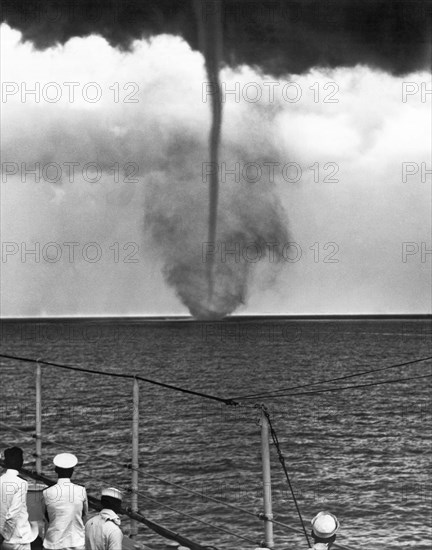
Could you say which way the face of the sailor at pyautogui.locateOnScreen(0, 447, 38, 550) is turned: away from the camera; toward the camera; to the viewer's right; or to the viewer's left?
away from the camera

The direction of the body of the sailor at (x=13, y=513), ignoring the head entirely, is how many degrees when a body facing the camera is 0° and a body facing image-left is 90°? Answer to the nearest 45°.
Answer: approximately 180°

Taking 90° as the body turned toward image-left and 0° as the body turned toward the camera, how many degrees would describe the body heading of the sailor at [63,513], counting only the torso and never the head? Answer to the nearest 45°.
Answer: approximately 180°

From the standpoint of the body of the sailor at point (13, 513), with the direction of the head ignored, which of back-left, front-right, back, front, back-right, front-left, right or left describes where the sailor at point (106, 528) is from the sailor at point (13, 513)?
back-right

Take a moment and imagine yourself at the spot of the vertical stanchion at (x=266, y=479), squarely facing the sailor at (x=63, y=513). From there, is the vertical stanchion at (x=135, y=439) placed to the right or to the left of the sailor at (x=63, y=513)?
right

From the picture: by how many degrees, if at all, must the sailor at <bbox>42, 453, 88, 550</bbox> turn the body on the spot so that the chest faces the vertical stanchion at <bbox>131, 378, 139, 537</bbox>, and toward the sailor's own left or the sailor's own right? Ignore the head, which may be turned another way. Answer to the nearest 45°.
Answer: approximately 45° to the sailor's own right

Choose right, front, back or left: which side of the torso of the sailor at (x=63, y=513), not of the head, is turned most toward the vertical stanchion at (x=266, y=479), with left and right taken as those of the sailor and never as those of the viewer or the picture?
right

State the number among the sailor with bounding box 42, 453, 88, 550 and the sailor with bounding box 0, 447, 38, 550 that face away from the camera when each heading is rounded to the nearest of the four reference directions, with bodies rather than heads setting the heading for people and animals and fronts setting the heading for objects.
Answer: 2

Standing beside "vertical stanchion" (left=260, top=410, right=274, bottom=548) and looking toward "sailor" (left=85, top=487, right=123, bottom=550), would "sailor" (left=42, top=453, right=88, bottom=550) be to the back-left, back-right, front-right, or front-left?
front-right

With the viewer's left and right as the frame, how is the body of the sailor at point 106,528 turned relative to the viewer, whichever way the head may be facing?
facing away from the viewer and to the right of the viewer

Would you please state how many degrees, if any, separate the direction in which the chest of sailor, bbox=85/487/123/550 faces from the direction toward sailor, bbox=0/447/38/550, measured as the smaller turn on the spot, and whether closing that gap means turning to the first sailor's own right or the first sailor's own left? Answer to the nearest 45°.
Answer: approximately 90° to the first sailor's own left

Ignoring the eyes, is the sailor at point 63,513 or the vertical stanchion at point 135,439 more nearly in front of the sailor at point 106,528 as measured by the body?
the vertical stanchion

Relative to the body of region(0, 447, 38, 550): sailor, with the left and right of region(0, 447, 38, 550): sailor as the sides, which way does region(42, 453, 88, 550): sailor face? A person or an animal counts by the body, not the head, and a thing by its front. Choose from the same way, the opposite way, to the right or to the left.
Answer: the same way

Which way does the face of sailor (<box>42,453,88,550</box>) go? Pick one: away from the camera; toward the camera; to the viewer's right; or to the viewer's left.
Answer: away from the camera
